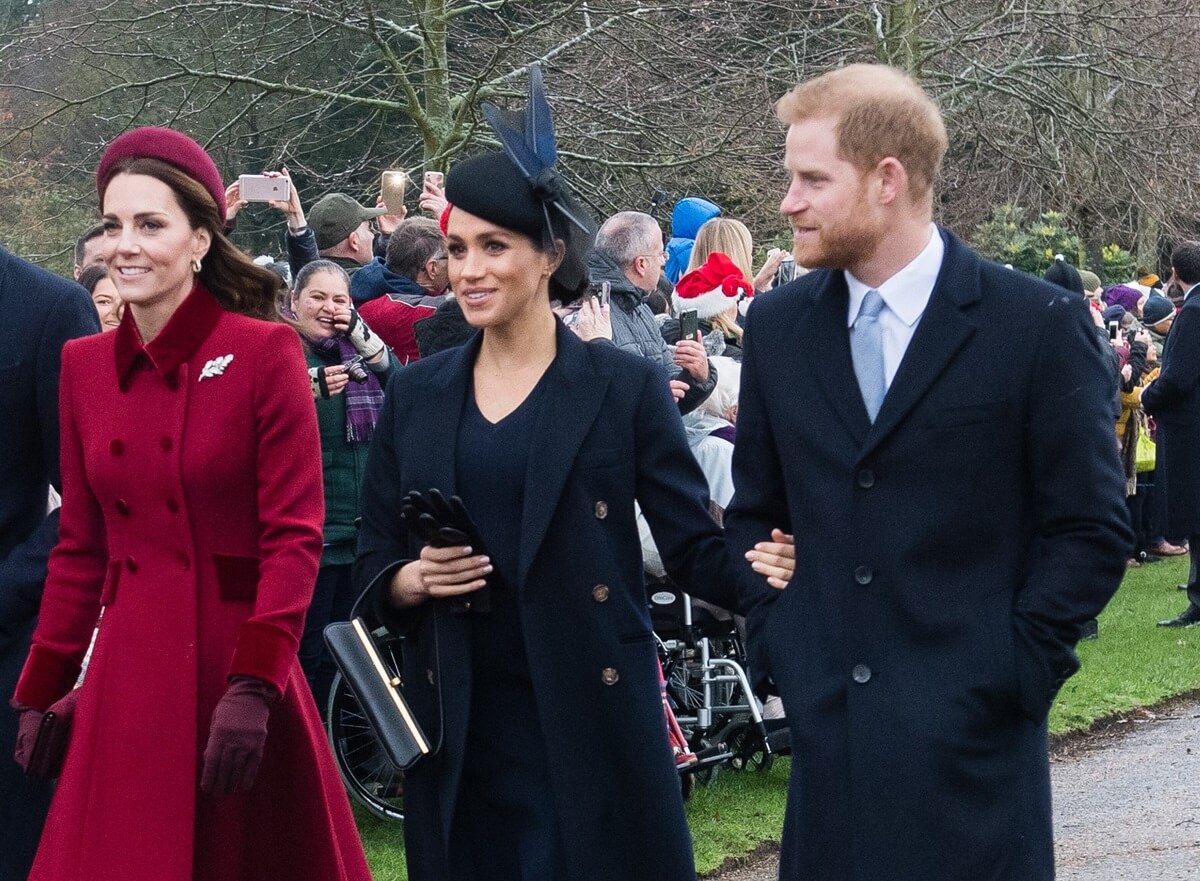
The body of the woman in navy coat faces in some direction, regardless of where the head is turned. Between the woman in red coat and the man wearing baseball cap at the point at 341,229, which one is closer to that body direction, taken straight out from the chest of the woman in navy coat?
the woman in red coat

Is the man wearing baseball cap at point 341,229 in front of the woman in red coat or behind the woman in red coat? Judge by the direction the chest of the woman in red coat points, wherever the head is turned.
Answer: behind

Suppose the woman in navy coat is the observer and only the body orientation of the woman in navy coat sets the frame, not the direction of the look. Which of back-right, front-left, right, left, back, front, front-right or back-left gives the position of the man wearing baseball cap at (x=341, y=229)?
back-right

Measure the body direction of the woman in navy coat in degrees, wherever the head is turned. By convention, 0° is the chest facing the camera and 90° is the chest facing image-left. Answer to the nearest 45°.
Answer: approximately 45°

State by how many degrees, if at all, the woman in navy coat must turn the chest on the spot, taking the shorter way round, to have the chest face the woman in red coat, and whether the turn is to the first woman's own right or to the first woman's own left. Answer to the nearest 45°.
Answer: approximately 45° to the first woman's own right
